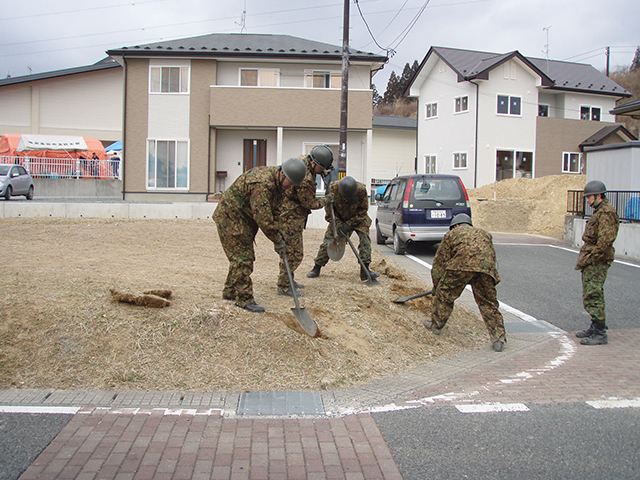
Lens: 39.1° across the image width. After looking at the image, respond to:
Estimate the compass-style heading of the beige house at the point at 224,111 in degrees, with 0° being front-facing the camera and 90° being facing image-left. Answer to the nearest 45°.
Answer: approximately 0°

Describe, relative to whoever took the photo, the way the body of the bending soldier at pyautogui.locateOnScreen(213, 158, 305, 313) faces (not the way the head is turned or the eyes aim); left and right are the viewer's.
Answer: facing to the right of the viewer

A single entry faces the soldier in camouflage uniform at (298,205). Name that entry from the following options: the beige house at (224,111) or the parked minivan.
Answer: the beige house

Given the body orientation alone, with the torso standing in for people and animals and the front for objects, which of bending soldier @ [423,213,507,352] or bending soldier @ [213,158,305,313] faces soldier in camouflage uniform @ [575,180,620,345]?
bending soldier @ [213,158,305,313]

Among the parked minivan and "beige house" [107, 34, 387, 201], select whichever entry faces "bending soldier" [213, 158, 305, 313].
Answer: the beige house

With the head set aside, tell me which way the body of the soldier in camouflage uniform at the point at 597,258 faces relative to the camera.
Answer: to the viewer's left

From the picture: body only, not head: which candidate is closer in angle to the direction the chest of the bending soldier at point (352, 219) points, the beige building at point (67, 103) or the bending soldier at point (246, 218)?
the bending soldier

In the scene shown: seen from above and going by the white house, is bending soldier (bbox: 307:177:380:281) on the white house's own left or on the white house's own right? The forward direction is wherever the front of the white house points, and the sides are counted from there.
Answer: on the white house's own right

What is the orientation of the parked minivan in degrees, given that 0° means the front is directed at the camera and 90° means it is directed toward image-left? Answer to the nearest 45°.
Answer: approximately 135°
